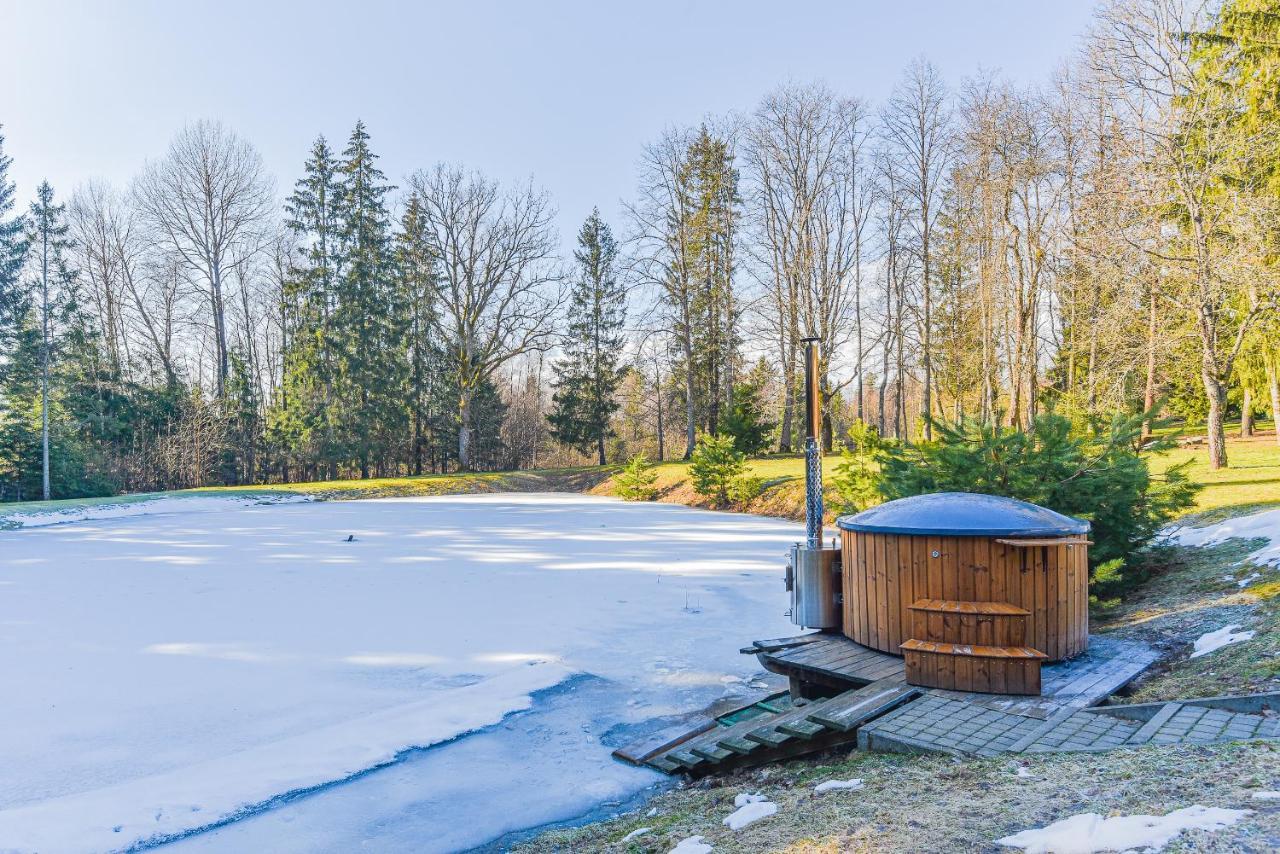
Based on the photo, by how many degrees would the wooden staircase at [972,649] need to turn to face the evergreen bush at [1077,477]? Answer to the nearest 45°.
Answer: approximately 180°

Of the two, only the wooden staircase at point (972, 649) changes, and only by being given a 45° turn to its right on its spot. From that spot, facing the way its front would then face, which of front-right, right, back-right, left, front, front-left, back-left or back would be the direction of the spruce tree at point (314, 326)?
right

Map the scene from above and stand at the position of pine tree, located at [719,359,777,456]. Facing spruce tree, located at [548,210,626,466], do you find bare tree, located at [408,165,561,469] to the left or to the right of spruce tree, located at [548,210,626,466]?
left

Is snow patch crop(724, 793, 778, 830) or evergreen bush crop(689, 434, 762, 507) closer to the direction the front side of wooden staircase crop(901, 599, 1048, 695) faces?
the snow patch

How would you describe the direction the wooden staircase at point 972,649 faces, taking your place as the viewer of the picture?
facing the viewer

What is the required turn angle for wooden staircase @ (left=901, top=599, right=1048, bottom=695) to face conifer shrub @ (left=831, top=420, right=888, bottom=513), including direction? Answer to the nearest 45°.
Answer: approximately 180°

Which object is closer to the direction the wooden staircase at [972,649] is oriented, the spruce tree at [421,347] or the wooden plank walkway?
the wooden plank walkway

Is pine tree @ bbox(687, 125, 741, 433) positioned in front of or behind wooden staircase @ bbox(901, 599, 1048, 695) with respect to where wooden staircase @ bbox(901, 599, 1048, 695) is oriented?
behind

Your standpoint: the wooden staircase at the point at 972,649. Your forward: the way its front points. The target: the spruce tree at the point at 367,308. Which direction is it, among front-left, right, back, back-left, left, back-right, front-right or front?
back-right

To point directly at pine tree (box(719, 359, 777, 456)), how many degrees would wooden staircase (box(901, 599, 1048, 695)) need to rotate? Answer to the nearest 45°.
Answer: approximately 180°

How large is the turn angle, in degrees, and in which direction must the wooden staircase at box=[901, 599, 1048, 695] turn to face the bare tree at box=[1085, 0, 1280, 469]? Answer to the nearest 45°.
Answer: approximately 180°
